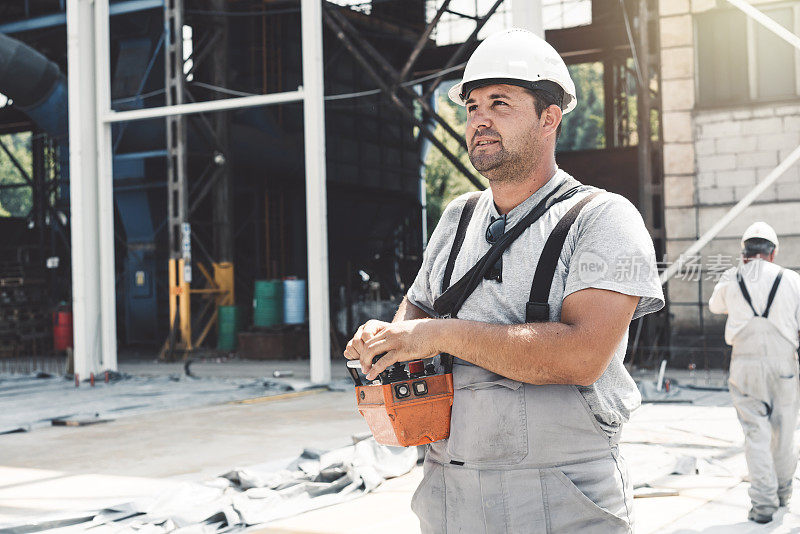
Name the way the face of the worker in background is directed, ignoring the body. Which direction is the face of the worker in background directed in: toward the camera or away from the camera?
away from the camera

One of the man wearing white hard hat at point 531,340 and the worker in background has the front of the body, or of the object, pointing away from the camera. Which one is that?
the worker in background

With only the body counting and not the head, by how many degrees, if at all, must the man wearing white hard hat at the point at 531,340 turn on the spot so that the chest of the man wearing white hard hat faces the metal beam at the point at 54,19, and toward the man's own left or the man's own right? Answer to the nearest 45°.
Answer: approximately 90° to the man's own right

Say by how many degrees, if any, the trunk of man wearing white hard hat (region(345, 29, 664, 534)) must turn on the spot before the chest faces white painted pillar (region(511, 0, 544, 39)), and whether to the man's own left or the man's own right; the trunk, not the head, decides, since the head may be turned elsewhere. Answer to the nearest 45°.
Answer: approximately 135° to the man's own right

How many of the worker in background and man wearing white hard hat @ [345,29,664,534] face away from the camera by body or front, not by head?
1

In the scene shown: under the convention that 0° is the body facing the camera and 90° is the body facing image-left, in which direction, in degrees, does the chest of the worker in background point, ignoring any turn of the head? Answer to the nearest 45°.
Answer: approximately 180°

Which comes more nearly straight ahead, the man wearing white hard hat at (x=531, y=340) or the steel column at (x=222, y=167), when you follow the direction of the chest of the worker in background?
the steel column

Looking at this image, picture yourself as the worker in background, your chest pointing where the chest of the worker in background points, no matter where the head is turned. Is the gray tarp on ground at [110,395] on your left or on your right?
on your left

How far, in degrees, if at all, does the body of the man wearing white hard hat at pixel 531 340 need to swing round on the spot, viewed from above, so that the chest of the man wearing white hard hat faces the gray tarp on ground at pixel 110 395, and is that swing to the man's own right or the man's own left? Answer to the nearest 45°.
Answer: approximately 90° to the man's own right
